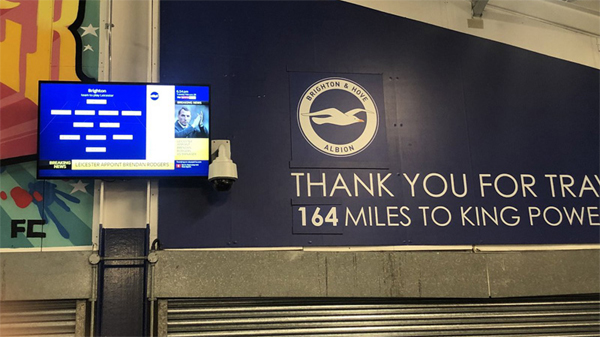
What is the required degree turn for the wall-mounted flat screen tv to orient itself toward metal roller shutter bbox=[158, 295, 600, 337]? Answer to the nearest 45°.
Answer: approximately 90° to its left

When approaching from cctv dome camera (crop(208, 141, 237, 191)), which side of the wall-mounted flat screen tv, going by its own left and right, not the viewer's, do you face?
left

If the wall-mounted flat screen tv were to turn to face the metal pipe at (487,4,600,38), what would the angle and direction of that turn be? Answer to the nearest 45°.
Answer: approximately 90° to its left

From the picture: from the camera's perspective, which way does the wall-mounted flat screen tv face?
toward the camera
